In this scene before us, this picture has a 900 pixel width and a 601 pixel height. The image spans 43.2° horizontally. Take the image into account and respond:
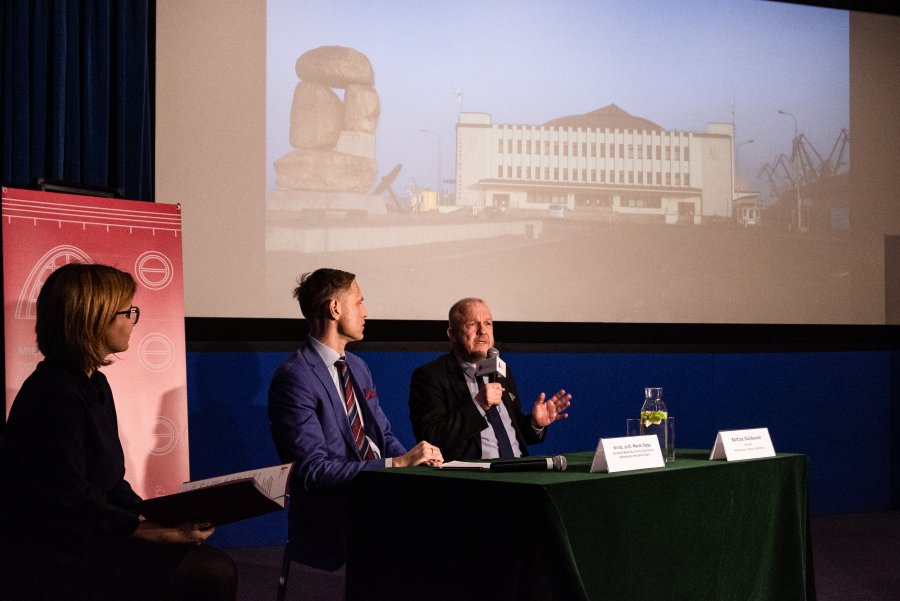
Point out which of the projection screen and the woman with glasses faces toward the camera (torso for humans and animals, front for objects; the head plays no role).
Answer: the projection screen

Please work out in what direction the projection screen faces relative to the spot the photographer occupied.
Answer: facing the viewer

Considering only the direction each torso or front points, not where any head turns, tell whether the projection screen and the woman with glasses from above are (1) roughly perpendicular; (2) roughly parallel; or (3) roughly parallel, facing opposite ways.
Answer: roughly perpendicular

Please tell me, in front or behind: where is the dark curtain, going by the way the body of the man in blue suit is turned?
behind

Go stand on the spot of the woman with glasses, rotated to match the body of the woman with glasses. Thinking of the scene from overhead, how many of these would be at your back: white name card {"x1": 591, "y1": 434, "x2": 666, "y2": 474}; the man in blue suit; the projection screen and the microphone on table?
0

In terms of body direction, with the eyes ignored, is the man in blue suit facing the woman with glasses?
no

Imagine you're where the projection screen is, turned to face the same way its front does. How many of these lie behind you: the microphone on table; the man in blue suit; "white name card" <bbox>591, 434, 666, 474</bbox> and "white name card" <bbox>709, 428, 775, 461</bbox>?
0

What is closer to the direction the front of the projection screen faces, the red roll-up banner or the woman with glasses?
the woman with glasses

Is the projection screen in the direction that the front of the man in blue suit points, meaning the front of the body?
no

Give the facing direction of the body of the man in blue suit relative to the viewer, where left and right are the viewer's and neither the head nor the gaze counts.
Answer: facing the viewer and to the right of the viewer

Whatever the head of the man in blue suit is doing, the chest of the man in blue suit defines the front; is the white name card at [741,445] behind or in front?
in front

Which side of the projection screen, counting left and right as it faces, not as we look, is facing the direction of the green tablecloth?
front

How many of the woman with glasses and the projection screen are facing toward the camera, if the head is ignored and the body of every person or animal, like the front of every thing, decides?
1

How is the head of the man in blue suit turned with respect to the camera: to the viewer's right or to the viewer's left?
to the viewer's right

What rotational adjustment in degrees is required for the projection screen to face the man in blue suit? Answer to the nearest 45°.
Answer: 0° — it already faces them

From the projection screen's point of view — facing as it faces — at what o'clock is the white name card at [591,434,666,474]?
The white name card is roughly at 12 o'clock from the projection screen.

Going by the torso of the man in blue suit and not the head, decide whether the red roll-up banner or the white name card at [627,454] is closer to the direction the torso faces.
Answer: the white name card

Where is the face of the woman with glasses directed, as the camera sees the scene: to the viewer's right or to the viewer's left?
to the viewer's right

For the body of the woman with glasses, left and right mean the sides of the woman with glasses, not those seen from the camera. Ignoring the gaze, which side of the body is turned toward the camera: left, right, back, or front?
right

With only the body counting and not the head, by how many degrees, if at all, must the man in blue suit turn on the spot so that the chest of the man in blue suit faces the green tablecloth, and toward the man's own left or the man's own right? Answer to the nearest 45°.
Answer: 0° — they already face it
